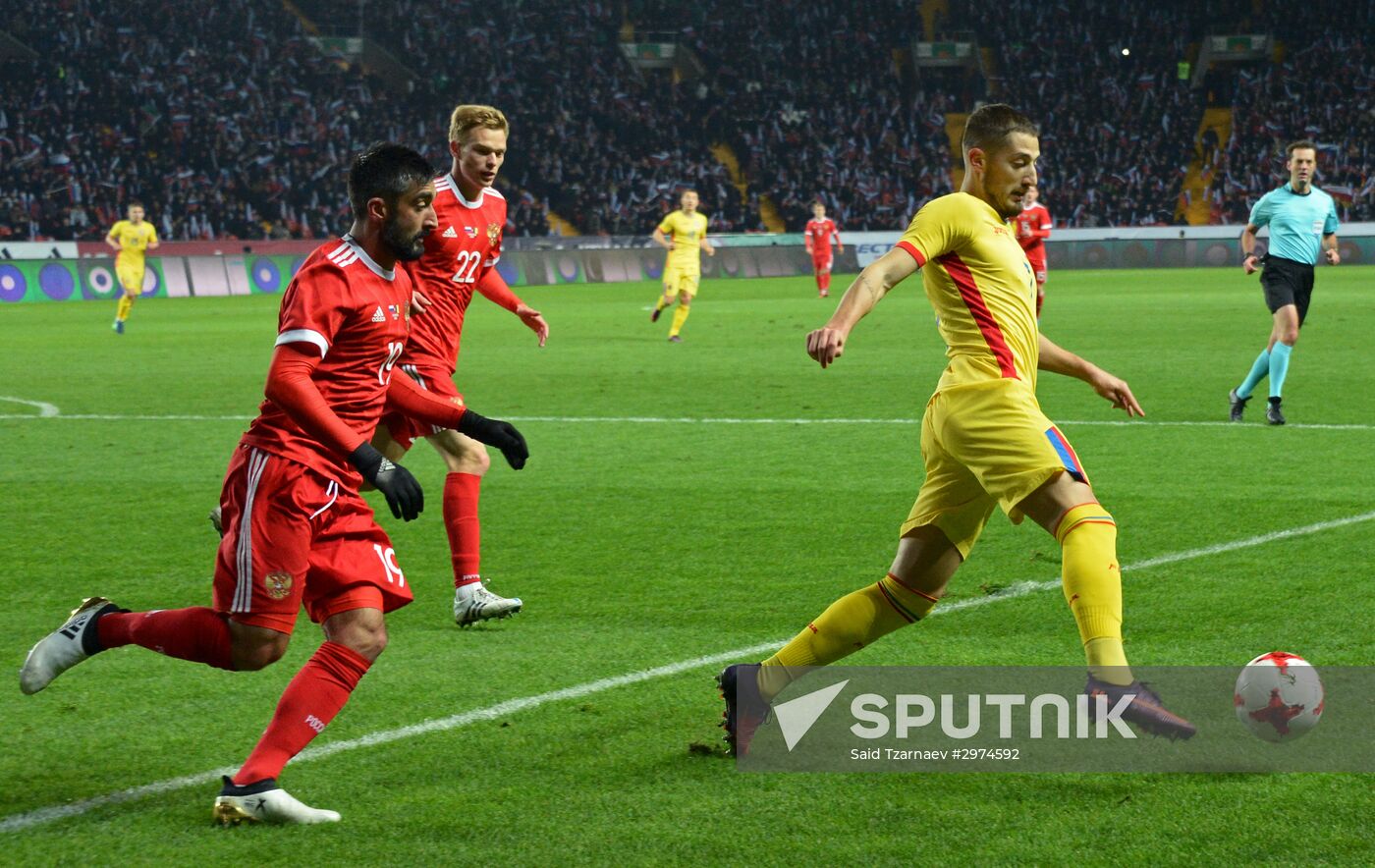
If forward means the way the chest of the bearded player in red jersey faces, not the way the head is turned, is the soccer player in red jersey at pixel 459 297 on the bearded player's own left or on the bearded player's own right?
on the bearded player's own left

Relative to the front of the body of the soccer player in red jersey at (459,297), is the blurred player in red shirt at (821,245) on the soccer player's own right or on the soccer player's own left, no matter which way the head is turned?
on the soccer player's own left

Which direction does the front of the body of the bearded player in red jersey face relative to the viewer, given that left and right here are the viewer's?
facing to the right of the viewer

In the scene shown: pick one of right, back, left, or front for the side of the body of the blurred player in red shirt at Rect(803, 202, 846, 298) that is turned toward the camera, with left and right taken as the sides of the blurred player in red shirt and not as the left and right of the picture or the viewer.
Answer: front

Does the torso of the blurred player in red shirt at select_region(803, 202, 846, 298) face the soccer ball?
yes

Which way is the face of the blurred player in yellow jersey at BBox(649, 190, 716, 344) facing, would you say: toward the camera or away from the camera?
toward the camera

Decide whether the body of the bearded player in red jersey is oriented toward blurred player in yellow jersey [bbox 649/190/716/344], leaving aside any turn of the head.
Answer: no

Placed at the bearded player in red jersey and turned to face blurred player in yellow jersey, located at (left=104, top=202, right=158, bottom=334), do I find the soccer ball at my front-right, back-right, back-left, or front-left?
back-right

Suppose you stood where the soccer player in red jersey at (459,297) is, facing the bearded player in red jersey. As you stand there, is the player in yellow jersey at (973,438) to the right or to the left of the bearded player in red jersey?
left

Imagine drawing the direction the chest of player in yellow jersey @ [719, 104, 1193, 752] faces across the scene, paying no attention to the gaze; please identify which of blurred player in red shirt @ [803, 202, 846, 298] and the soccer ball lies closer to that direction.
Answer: the soccer ball

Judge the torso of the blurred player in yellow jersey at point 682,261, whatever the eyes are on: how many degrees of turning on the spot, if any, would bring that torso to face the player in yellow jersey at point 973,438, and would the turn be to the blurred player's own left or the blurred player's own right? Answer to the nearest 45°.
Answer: approximately 45° to the blurred player's own right

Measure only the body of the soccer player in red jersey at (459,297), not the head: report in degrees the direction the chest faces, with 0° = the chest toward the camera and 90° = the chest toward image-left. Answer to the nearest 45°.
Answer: approximately 315°

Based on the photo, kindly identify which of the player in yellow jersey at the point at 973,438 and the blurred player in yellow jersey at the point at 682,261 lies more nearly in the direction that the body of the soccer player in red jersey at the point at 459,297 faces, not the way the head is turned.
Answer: the player in yellow jersey
